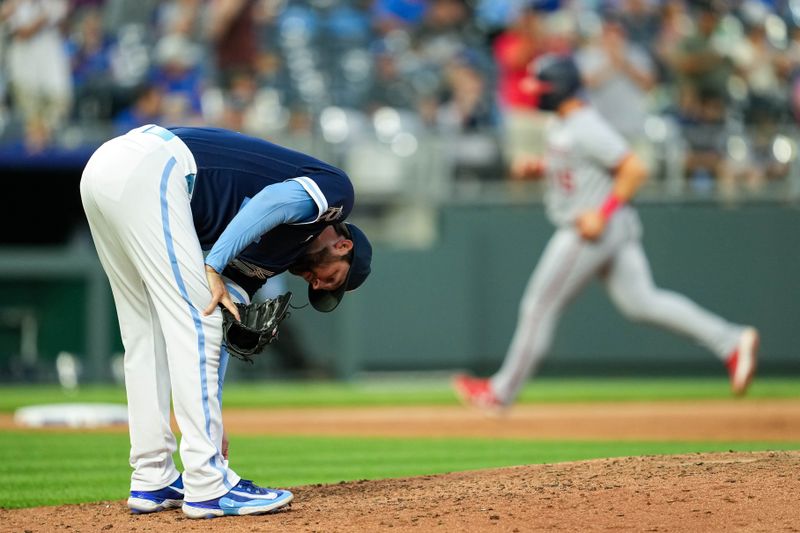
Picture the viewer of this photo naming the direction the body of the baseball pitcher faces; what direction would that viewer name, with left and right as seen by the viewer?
facing to the right of the viewer
